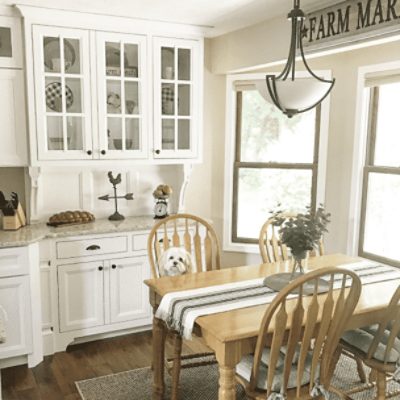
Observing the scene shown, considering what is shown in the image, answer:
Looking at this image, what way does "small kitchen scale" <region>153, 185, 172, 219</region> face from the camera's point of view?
toward the camera

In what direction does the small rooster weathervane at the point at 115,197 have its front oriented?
to the viewer's left

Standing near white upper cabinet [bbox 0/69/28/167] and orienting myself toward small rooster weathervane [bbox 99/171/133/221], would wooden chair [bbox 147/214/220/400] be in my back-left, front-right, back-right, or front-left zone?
front-right

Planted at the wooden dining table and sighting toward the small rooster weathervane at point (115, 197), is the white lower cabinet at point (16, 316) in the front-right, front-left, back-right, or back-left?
front-left

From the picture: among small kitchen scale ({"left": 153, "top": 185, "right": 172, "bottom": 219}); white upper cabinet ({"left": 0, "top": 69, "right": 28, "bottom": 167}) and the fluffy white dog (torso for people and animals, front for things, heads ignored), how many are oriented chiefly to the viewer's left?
0

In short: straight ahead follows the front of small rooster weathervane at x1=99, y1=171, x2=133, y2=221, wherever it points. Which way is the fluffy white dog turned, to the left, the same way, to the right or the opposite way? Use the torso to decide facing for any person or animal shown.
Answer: to the left

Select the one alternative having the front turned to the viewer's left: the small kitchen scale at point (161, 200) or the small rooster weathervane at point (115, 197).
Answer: the small rooster weathervane at point (115, 197)

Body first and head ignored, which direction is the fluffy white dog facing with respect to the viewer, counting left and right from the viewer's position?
facing the viewer

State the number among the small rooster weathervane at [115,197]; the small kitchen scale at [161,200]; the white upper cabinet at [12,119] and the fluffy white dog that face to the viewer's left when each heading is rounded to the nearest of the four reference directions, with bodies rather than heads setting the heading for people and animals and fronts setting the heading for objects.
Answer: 1

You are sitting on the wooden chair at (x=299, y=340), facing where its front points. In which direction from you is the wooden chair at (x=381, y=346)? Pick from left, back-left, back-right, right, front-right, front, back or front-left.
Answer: right

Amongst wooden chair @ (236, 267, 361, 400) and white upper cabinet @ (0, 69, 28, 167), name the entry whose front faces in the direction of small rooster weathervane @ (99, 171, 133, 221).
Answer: the wooden chair

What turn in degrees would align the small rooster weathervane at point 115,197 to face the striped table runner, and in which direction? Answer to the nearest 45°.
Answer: approximately 90° to its left

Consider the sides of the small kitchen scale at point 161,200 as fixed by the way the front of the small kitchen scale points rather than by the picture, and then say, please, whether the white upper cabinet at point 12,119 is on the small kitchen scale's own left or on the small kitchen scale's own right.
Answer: on the small kitchen scale's own right

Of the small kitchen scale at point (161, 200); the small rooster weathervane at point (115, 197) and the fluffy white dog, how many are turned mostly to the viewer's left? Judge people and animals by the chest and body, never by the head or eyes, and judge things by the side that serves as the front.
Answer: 1

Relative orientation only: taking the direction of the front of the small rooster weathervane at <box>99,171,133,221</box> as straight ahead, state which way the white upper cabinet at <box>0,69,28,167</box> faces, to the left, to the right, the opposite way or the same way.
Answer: to the left
